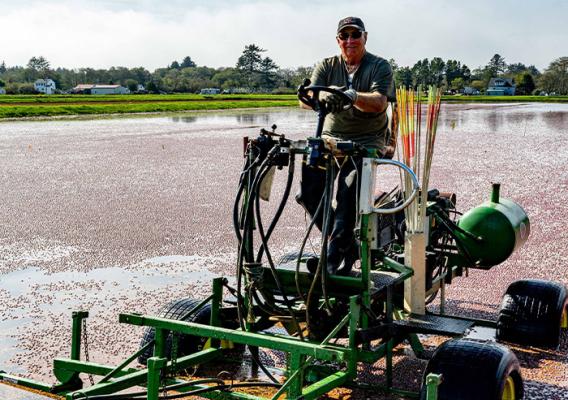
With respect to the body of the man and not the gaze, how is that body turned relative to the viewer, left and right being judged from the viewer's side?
facing the viewer

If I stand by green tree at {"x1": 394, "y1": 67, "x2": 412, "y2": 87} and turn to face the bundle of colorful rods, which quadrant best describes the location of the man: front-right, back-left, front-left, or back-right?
front-right

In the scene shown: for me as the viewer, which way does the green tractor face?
facing the viewer and to the left of the viewer

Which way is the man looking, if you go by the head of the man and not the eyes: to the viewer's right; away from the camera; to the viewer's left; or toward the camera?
toward the camera

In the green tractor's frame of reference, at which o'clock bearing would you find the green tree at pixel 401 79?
The green tree is roughly at 5 o'clock from the green tractor.
